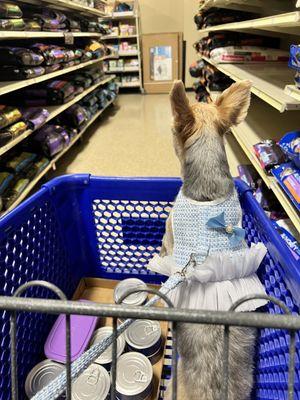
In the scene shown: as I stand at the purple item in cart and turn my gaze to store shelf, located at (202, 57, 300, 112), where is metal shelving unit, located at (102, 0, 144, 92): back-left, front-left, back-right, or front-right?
front-left

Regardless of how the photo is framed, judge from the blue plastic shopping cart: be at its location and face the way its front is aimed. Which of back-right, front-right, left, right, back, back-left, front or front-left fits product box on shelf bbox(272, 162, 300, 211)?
right

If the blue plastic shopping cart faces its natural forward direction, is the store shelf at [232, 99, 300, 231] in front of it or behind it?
in front

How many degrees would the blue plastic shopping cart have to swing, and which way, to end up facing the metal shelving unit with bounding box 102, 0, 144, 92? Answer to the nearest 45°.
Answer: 0° — it already faces it

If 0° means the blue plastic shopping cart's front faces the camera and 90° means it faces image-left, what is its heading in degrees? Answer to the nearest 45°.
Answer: approximately 180°

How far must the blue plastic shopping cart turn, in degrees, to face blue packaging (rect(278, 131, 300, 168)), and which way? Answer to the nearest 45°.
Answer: approximately 90° to its right
